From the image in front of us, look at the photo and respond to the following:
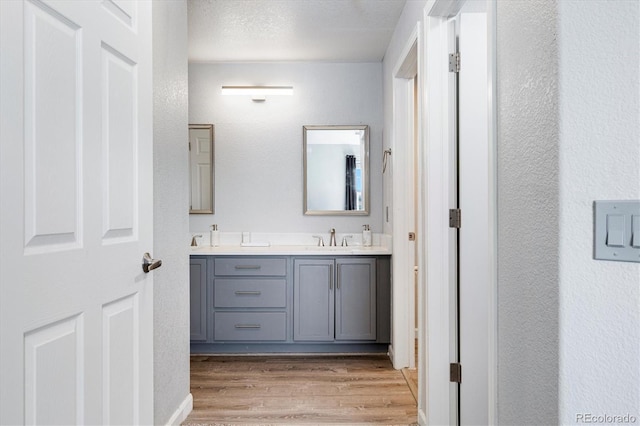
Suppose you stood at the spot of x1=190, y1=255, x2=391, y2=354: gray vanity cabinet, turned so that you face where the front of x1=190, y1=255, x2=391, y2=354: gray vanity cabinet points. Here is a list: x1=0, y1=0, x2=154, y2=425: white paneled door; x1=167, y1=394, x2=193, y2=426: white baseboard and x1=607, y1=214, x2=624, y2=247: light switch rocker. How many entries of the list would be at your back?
0

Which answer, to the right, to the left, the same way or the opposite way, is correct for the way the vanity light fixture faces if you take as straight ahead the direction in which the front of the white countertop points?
the same way

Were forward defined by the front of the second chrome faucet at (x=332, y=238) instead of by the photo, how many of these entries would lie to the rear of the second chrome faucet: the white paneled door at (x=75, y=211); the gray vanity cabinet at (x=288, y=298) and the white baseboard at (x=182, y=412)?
0

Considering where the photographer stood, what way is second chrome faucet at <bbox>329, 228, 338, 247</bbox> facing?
facing the viewer

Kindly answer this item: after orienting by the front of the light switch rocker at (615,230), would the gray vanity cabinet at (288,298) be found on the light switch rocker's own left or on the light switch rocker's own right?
on the light switch rocker's own right

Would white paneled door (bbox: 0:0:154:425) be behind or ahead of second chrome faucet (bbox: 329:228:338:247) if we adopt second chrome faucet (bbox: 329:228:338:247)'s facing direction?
ahead

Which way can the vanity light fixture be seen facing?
toward the camera

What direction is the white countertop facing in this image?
toward the camera

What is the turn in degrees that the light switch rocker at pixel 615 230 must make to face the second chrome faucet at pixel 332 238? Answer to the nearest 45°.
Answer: approximately 135° to its right

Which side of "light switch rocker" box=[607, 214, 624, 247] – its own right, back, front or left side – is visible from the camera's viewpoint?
front

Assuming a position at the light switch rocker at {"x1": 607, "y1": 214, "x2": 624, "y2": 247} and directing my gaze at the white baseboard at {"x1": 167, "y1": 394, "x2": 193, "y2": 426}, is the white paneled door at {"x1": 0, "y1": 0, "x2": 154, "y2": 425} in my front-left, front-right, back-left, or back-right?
front-left

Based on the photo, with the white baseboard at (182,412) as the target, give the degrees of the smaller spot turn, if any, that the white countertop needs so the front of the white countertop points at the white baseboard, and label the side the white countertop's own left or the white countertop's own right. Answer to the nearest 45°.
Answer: approximately 45° to the white countertop's own right

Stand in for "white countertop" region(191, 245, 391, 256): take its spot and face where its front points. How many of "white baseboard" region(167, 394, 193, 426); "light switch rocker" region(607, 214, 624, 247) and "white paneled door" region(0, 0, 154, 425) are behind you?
0

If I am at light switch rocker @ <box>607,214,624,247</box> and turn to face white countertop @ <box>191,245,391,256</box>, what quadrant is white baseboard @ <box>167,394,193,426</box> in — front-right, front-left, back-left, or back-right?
front-left

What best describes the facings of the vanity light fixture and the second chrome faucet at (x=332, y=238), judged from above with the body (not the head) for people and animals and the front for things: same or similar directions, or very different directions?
same or similar directions
